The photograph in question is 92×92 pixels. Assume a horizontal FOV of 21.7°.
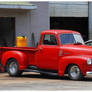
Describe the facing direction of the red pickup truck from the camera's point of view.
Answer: facing the viewer and to the right of the viewer

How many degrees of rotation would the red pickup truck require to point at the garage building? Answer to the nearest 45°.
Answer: approximately 135° to its left
